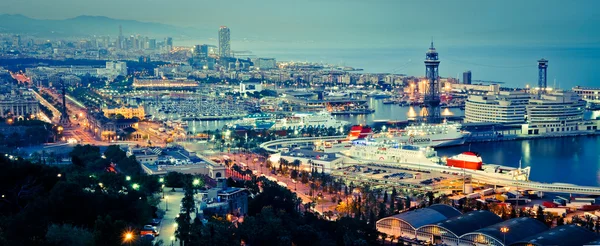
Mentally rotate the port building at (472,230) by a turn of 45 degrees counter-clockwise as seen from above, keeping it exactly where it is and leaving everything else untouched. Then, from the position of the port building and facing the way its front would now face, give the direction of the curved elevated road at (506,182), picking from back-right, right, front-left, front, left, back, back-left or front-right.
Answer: back

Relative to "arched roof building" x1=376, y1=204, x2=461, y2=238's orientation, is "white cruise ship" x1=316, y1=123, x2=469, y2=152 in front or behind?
behind

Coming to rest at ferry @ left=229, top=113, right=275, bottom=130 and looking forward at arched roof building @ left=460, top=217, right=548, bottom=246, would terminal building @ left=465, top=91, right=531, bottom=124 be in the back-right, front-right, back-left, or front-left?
front-left

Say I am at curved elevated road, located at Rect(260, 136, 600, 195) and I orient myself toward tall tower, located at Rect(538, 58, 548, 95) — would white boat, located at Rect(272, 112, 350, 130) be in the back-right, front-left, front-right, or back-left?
front-left

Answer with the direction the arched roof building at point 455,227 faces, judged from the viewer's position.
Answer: facing the viewer and to the left of the viewer

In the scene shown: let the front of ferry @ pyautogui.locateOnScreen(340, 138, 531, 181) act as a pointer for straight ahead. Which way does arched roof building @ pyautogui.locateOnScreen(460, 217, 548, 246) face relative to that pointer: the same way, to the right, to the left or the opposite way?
to the left

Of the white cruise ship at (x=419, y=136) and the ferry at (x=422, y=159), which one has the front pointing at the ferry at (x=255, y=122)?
the ferry at (x=422, y=159)

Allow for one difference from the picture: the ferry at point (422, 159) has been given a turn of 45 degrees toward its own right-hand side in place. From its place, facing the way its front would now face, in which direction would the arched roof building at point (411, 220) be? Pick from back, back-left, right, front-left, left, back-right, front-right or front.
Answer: back
